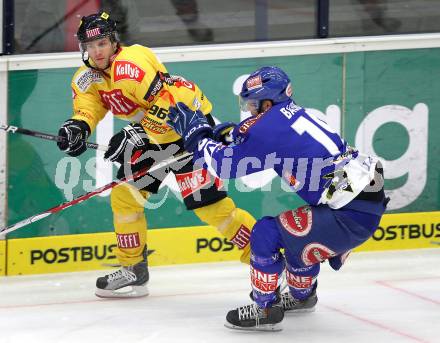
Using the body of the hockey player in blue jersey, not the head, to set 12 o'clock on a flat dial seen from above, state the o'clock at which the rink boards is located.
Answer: The rink boards is roughly at 2 o'clock from the hockey player in blue jersey.

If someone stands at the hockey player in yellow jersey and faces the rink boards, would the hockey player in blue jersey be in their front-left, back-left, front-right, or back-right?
back-right

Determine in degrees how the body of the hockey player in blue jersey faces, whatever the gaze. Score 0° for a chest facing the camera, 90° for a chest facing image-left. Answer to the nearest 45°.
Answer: approximately 90°

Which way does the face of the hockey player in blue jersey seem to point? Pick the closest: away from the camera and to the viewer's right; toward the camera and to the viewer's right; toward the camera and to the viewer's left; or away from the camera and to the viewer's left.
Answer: away from the camera and to the viewer's left
